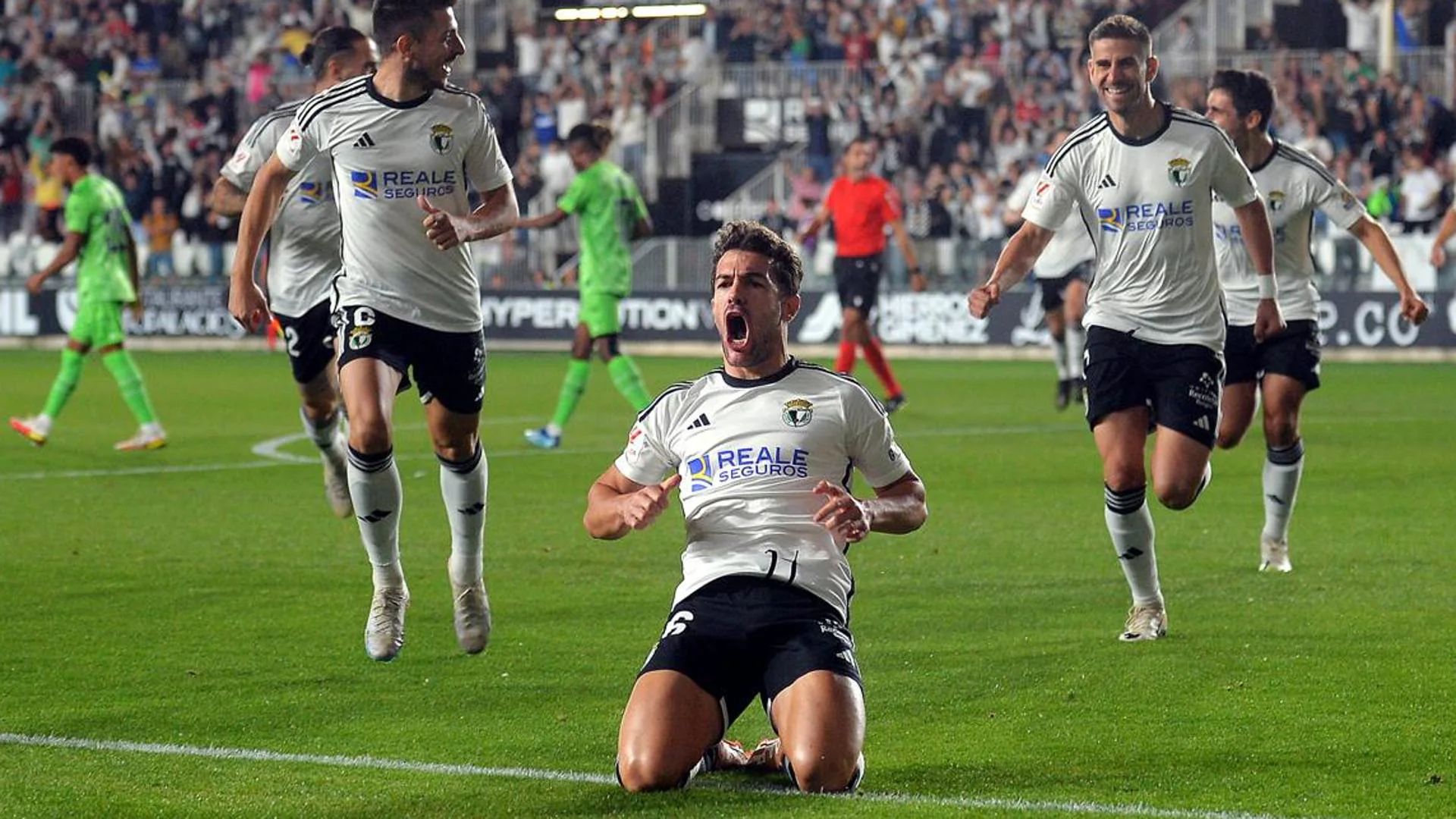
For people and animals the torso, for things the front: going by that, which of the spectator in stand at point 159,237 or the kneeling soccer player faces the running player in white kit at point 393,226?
the spectator in stand

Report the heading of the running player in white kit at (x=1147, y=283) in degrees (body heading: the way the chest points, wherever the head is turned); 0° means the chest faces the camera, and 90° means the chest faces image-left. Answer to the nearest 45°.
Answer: approximately 0°

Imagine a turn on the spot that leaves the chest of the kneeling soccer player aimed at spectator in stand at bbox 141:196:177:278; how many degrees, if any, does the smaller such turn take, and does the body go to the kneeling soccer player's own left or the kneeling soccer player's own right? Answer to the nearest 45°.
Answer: approximately 180°

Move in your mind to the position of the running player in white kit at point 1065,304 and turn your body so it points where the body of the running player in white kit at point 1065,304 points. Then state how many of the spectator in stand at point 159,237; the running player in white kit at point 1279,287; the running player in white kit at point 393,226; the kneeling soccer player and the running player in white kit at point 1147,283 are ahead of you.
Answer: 4

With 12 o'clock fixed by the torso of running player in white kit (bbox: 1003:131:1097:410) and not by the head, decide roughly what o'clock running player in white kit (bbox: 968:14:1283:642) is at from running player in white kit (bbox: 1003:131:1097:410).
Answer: running player in white kit (bbox: 968:14:1283:642) is roughly at 12 o'clock from running player in white kit (bbox: 1003:131:1097:410).

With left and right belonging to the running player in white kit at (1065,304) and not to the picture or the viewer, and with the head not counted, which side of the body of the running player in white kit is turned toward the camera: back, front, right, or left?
front

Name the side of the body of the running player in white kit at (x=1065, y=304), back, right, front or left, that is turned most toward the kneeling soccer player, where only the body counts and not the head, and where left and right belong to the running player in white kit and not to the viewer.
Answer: front

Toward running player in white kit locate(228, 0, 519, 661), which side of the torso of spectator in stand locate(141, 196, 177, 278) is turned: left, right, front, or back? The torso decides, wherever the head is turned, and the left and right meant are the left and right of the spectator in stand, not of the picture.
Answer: front

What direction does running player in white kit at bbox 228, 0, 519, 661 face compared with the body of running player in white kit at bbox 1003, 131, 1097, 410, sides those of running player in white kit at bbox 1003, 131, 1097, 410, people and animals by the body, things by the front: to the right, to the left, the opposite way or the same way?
the same way

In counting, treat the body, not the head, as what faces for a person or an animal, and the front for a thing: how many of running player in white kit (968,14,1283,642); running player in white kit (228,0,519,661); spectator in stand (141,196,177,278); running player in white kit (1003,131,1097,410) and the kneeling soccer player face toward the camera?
5

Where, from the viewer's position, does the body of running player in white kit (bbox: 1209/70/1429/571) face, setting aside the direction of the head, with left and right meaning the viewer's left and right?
facing the viewer and to the left of the viewer

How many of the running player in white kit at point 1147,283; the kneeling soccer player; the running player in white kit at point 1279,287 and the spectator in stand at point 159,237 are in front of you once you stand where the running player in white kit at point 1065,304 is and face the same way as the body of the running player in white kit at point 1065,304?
3

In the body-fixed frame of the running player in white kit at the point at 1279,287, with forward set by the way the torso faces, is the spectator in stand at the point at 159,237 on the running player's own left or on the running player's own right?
on the running player's own right

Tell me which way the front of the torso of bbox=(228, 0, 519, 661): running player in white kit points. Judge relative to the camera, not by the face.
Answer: toward the camera

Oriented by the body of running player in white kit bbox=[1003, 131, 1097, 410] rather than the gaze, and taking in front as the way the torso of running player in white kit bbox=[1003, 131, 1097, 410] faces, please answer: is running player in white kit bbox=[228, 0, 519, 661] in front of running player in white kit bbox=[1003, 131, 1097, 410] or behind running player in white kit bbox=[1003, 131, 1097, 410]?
in front

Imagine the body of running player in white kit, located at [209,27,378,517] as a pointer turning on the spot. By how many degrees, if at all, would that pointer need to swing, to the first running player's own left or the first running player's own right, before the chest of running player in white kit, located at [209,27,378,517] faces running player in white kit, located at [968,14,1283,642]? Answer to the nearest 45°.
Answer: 0° — they already face them

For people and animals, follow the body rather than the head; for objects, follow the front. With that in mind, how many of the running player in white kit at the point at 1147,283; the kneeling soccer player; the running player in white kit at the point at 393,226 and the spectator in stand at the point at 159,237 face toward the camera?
4

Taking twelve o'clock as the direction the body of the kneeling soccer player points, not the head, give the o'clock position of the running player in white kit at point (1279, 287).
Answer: The running player in white kit is roughly at 7 o'clock from the kneeling soccer player.

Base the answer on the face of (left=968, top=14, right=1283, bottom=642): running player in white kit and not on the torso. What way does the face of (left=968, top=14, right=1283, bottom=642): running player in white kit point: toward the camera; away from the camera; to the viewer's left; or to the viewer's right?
toward the camera

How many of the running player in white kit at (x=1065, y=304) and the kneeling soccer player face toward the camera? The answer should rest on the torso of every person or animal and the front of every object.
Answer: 2
